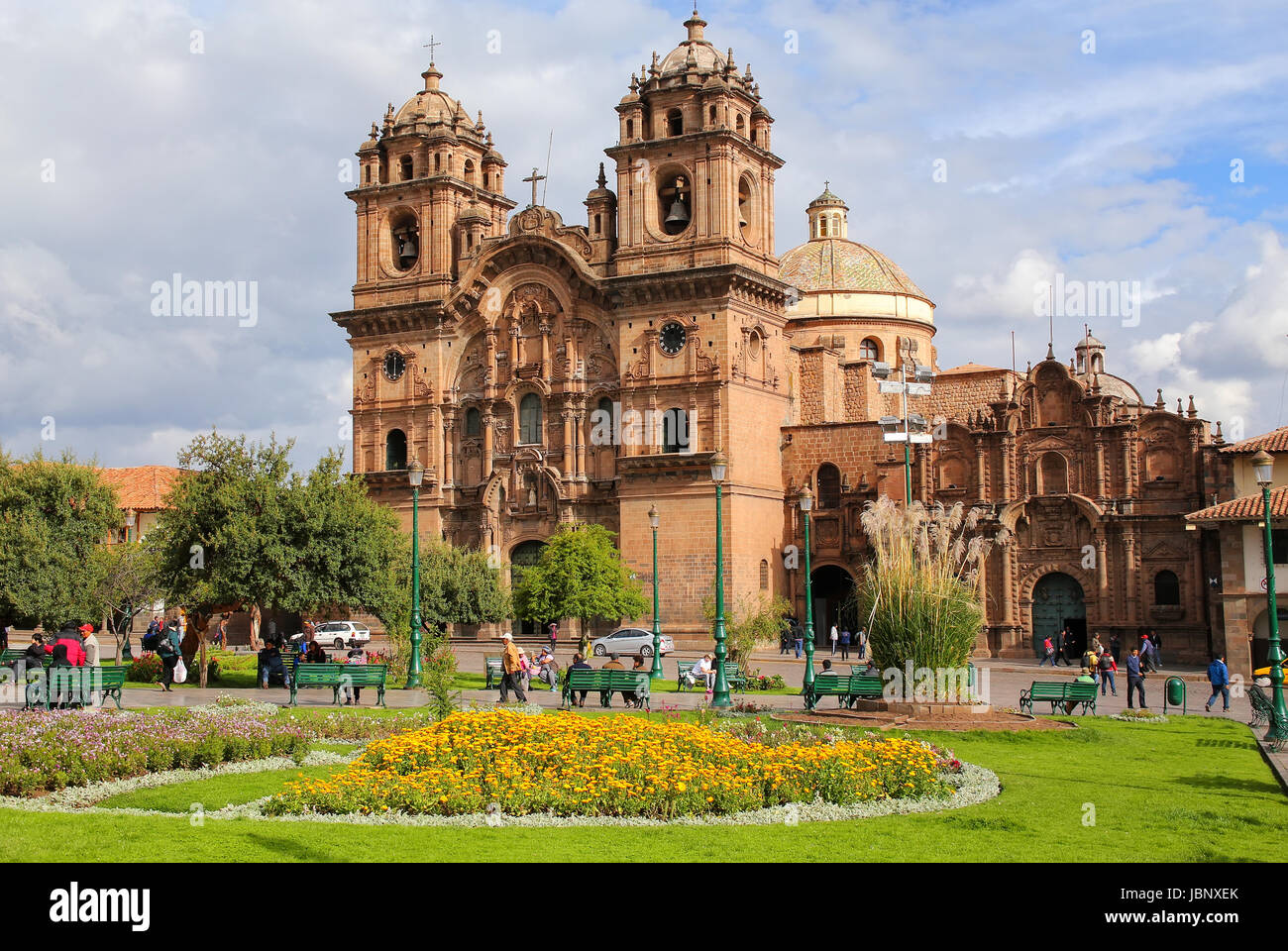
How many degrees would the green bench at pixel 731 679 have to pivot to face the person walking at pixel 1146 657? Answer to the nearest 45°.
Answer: approximately 135° to its left

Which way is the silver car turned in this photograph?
to the viewer's left

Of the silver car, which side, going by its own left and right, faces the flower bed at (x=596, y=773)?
left

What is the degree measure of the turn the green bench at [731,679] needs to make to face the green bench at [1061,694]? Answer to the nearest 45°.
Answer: approximately 45° to its left
